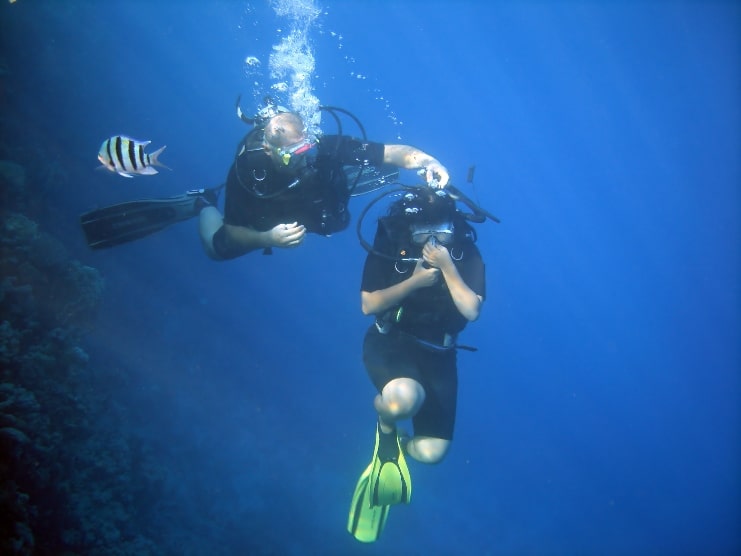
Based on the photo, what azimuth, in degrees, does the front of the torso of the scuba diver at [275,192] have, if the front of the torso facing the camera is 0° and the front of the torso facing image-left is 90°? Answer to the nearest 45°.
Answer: approximately 0°

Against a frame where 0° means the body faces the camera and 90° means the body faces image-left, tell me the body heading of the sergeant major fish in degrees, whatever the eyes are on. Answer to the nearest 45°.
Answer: approximately 90°

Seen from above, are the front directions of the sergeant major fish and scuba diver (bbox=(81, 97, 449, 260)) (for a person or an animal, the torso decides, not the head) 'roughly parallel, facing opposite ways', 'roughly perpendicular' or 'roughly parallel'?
roughly perpendicular

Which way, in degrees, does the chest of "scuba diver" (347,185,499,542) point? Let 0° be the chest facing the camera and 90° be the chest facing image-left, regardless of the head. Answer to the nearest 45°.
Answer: approximately 0°
